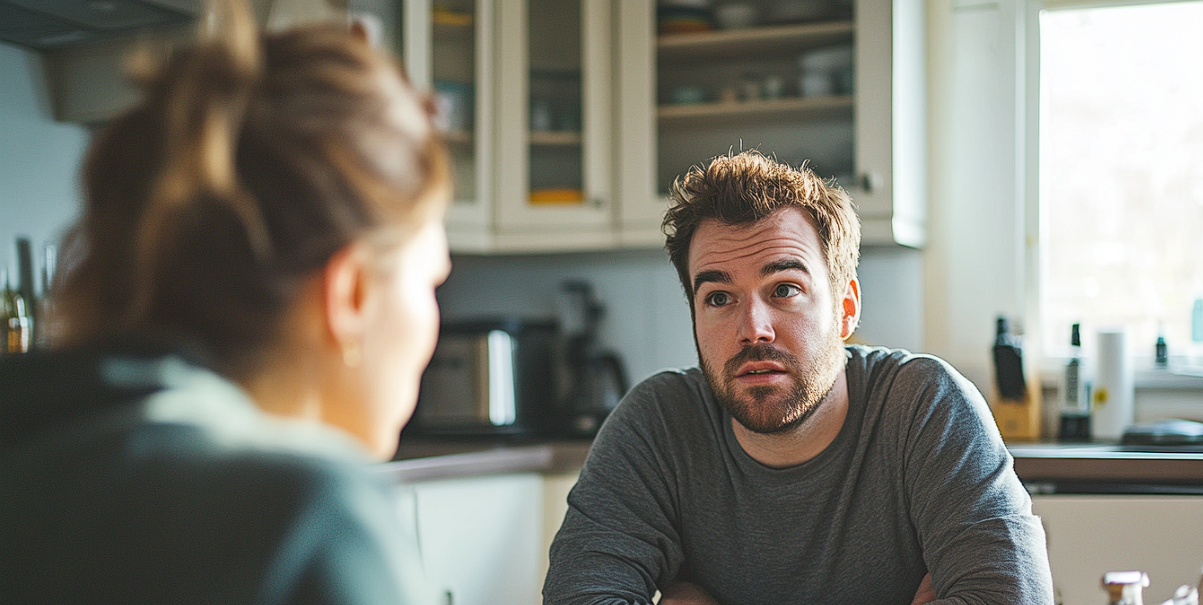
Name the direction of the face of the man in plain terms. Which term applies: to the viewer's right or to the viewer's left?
to the viewer's left

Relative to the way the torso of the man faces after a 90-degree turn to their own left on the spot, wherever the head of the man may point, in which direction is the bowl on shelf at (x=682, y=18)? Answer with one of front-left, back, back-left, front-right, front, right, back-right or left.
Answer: left

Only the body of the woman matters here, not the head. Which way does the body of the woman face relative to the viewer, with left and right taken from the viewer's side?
facing away from the viewer and to the right of the viewer

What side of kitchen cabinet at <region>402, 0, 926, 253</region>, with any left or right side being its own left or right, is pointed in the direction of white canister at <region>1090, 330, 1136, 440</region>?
left

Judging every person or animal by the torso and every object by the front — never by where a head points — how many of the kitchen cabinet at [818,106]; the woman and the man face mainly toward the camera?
2

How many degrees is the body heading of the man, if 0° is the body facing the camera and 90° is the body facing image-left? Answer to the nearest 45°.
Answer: approximately 0°

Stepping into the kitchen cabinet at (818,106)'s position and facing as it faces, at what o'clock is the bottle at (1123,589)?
The bottle is roughly at 12 o'clock from the kitchen cabinet.

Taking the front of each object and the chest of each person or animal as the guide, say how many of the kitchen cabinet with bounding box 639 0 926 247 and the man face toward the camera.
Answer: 2

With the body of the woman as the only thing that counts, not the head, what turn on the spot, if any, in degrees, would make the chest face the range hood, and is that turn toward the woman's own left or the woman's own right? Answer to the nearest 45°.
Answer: approximately 45° to the woman's own left
